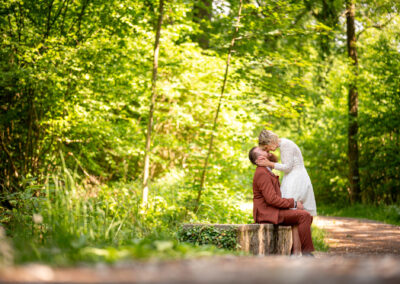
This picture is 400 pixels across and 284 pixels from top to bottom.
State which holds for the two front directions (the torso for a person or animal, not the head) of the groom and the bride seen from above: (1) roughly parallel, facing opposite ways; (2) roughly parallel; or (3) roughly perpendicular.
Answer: roughly parallel, facing opposite ways

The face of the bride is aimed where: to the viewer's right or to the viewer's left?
to the viewer's left

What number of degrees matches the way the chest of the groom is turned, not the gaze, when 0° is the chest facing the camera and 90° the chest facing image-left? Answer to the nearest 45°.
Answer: approximately 270°

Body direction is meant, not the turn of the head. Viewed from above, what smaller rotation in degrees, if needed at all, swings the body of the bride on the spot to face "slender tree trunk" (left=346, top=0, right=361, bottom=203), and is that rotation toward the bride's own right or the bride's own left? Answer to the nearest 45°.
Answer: approximately 90° to the bride's own right

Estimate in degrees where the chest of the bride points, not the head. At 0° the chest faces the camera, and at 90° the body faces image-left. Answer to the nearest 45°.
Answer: approximately 90°

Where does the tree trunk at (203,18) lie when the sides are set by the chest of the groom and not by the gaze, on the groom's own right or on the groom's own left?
on the groom's own left

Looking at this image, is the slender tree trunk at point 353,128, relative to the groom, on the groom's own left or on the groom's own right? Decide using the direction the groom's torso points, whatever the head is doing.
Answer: on the groom's own left
